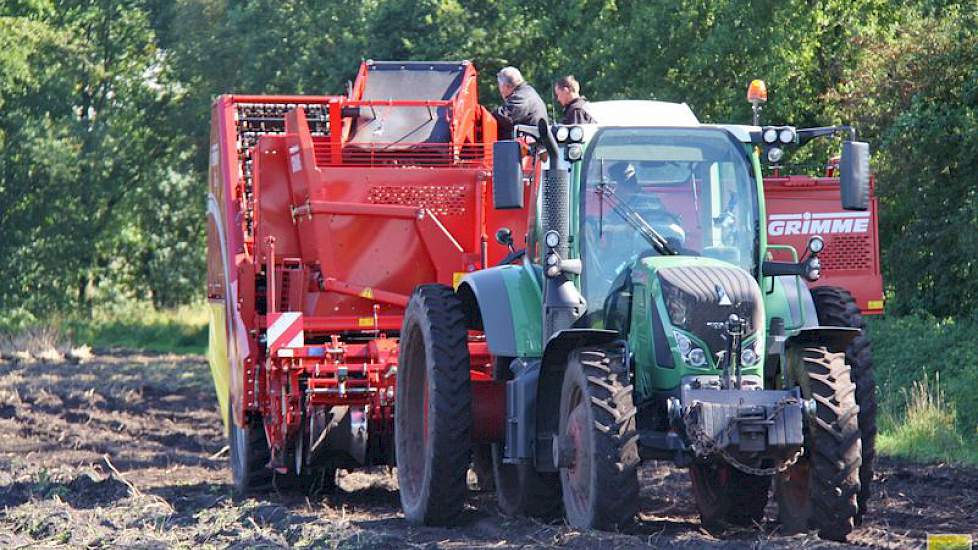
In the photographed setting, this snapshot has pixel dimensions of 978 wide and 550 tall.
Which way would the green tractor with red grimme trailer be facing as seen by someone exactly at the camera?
facing the viewer

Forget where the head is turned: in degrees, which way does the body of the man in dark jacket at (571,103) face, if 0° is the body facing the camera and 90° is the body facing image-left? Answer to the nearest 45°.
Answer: approximately 90°
